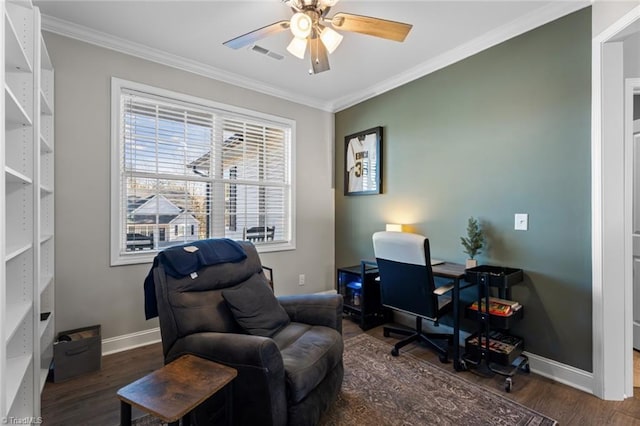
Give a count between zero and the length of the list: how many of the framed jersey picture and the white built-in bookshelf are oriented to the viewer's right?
1

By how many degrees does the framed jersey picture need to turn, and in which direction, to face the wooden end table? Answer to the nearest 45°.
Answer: approximately 45° to its left

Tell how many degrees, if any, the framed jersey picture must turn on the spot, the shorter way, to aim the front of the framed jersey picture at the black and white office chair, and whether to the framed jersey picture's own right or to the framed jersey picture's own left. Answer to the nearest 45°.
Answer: approximately 45° to the framed jersey picture's own left

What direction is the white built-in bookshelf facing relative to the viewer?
to the viewer's right

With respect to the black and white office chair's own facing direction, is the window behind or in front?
behind

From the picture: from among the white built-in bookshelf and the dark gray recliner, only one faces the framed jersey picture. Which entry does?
the white built-in bookshelf

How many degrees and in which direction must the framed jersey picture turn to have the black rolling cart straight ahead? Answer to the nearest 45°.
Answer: approximately 90° to its left

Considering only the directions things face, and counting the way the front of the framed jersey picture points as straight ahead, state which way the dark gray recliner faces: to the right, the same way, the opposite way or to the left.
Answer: to the left

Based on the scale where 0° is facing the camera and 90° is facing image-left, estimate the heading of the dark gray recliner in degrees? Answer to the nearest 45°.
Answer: approximately 315°

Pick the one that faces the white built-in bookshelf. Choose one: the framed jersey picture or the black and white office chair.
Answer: the framed jersey picture

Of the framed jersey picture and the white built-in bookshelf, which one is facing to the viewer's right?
the white built-in bookshelf

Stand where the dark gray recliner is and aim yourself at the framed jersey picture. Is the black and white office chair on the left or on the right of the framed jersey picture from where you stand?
right
